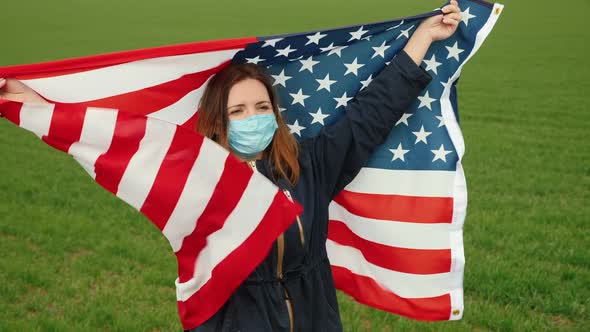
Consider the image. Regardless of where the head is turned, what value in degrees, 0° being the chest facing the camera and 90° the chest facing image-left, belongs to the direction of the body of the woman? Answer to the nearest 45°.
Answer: approximately 0°
